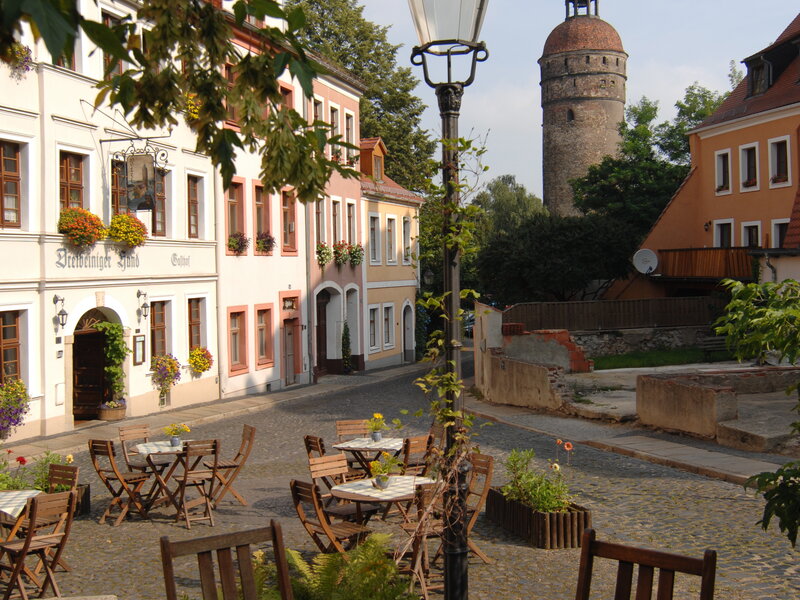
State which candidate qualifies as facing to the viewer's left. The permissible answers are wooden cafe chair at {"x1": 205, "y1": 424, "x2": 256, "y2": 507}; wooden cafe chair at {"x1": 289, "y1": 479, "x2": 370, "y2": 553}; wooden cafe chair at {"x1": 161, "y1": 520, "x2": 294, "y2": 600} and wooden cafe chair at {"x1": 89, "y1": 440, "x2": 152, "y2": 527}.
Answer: wooden cafe chair at {"x1": 205, "y1": 424, "x2": 256, "y2": 507}

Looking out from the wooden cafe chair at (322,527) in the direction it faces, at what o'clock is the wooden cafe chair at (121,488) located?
the wooden cafe chair at (121,488) is roughly at 9 o'clock from the wooden cafe chair at (322,527).

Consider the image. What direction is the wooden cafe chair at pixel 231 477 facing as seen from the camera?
to the viewer's left

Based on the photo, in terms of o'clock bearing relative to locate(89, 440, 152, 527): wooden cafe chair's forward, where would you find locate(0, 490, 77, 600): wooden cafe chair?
locate(0, 490, 77, 600): wooden cafe chair is roughly at 5 o'clock from locate(89, 440, 152, 527): wooden cafe chair.

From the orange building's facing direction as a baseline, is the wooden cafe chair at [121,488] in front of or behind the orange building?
in front

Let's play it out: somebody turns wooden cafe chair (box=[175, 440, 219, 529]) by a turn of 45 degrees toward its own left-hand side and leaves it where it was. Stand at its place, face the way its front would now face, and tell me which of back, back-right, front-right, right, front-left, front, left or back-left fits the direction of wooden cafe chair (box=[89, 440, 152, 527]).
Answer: front

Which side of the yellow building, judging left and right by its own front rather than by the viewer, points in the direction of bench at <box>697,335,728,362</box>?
front

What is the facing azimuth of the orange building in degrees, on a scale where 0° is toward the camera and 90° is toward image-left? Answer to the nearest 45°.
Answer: approximately 45°

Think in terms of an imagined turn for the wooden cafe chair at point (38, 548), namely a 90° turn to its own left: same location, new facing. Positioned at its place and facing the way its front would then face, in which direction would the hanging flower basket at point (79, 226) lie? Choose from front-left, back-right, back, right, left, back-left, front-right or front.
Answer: back-right

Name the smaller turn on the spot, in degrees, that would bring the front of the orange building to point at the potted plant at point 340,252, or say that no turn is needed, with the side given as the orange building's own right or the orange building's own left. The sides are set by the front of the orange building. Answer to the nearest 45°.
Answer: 0° — it already faces it

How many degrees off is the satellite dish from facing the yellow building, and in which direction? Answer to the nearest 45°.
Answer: approximately 90° to its right

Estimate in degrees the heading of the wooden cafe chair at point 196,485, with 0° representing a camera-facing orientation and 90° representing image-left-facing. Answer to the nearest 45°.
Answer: approximately 135°

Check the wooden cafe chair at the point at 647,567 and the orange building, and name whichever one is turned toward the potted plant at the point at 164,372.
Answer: the orange building
